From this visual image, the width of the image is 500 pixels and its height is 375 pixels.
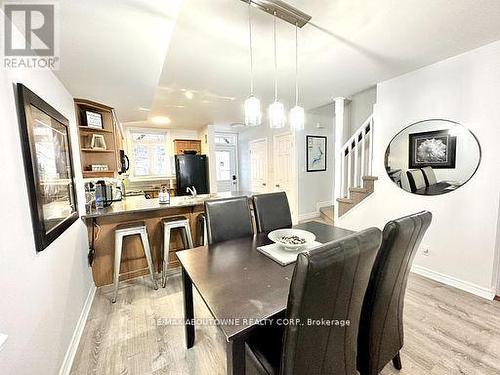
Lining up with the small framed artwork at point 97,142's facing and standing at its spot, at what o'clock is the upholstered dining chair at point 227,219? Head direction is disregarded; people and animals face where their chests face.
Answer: The upholstered dining chair is roughly at 11 o'clock from the small framed artwork.

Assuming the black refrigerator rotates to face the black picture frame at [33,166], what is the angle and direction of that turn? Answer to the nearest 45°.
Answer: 0° — it already faces it

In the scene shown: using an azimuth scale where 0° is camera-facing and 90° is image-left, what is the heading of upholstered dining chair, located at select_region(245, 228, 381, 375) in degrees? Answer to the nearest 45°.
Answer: approximately 135°

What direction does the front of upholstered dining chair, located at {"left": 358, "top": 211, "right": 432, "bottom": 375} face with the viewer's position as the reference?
facing away from the viewer and to the left of the viewer

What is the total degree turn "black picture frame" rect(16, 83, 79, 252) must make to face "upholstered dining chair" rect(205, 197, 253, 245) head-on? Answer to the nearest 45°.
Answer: approximately 45° to its left

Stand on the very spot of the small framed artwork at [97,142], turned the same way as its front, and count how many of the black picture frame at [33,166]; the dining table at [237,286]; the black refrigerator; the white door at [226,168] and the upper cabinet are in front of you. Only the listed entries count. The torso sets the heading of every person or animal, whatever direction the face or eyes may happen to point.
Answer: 2

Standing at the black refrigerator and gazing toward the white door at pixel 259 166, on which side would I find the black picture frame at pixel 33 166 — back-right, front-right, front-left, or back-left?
back-right

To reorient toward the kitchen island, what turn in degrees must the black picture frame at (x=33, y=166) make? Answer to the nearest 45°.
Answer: approximately 90° to its left

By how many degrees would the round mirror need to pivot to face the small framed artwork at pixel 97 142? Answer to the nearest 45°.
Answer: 0° — it already faces it

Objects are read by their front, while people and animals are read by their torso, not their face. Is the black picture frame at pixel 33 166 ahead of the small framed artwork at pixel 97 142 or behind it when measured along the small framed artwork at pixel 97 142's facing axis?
ahead

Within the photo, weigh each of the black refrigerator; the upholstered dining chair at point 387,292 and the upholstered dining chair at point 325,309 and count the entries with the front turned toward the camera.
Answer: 1

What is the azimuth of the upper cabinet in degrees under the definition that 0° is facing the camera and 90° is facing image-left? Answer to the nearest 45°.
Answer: approximately 0°
